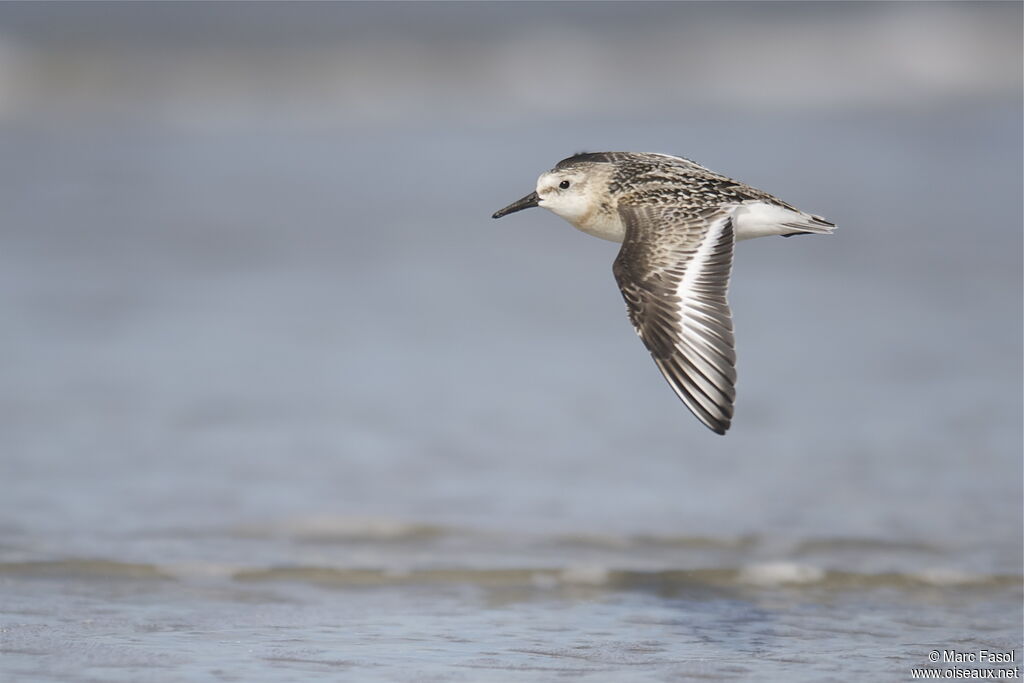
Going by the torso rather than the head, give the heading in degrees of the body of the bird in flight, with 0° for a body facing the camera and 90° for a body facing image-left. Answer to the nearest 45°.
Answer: approximately 90°
